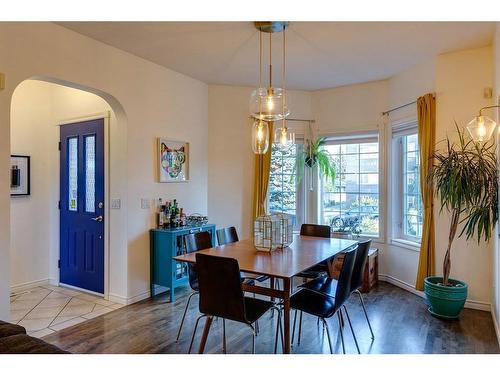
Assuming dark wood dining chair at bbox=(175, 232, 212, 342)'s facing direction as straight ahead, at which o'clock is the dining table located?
The dining table is roughly at 12 o'clock from the dark wood dining chair.

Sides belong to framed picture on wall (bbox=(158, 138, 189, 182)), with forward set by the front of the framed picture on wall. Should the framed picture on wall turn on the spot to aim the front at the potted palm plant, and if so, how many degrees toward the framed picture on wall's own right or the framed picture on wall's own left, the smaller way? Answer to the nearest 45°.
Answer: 0° — it already faces it

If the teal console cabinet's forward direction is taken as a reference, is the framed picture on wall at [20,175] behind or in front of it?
behind

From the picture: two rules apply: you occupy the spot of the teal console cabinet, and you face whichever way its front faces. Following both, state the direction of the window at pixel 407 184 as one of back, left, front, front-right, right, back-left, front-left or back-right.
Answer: front-left

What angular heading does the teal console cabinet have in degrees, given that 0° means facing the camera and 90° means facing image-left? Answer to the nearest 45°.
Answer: approximately 315°

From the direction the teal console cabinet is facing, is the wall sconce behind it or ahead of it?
ahead

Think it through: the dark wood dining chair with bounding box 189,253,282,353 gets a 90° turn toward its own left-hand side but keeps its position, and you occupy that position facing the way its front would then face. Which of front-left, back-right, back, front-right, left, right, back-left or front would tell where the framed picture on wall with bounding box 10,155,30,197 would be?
front

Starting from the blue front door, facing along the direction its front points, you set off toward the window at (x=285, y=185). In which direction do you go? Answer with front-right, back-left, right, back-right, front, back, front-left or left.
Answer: back-left

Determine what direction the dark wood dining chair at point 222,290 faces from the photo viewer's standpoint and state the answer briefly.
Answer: facing away from the viewer and to the right of the viewer

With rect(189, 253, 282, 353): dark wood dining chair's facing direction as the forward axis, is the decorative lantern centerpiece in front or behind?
in front

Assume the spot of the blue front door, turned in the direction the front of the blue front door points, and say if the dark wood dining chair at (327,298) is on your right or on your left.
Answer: on your left

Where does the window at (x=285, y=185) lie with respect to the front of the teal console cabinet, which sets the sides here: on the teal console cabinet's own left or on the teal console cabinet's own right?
on the teal console cabinet's own left

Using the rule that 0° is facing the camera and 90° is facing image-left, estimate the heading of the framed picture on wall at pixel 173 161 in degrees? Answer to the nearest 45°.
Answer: approximately 315°

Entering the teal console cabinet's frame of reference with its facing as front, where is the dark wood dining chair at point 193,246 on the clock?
The dark wood dining chair is roughly at 1 o'clock from the teal console cabinet.
